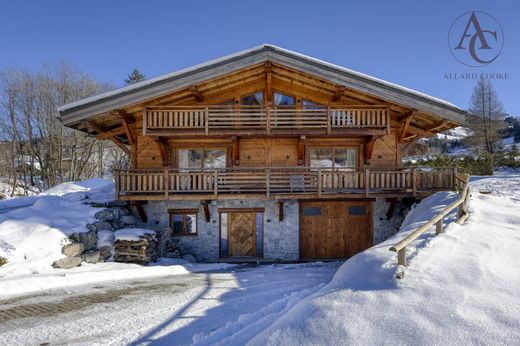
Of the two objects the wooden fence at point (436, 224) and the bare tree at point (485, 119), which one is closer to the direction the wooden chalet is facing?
the wooden fence

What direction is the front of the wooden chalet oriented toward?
toward the camera

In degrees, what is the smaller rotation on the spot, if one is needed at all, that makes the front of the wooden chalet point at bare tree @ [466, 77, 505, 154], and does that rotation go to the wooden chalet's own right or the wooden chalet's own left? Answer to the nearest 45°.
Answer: approximately 135° to the wooden chalet's own left

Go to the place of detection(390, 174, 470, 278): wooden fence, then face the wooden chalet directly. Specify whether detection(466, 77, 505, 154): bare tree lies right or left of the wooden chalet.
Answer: right

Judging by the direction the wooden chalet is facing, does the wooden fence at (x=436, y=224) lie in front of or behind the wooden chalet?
in front
